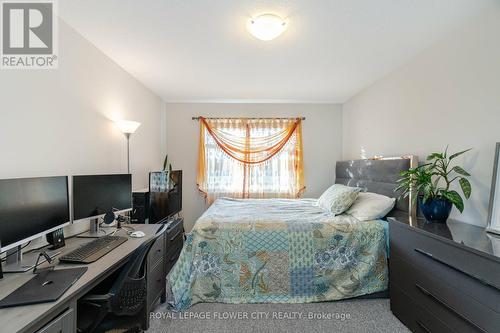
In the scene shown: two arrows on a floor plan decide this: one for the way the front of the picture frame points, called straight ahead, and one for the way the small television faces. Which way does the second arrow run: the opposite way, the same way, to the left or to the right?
the opposite way

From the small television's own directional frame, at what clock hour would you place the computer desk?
The computer desk is roughly at 2 o'clock from the small television.

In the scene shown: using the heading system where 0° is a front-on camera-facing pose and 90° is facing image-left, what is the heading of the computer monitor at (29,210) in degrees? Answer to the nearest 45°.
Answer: approximately 315°

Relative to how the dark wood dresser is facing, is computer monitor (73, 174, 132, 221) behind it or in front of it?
in front

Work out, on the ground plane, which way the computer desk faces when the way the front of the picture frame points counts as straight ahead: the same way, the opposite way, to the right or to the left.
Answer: the opposite way

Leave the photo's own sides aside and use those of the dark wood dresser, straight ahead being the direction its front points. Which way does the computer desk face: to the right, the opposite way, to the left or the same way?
the opposite way

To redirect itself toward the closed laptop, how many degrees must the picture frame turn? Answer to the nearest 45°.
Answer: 0° — it already faces it

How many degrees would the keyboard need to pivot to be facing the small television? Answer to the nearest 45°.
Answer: approximately 90° to its left

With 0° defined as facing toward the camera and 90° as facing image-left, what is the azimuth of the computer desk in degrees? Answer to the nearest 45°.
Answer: approximately 315°

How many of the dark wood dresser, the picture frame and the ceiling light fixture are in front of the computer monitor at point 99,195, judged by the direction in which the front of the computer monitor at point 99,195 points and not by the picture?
3

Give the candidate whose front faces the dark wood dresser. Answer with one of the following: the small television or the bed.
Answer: the small television

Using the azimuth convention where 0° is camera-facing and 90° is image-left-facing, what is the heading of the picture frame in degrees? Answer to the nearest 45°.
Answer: approximately 45°

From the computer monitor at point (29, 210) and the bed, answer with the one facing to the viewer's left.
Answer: the bed

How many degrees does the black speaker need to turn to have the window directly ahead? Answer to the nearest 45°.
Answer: approximately 45° to its left

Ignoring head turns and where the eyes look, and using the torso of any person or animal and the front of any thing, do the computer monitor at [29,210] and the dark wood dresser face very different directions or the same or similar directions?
very different directions
